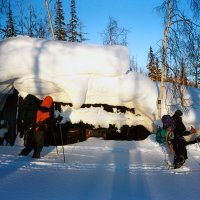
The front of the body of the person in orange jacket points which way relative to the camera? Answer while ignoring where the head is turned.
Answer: to the viewer's right

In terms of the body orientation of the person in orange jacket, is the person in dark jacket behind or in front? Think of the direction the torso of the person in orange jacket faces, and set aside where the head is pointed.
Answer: in front
